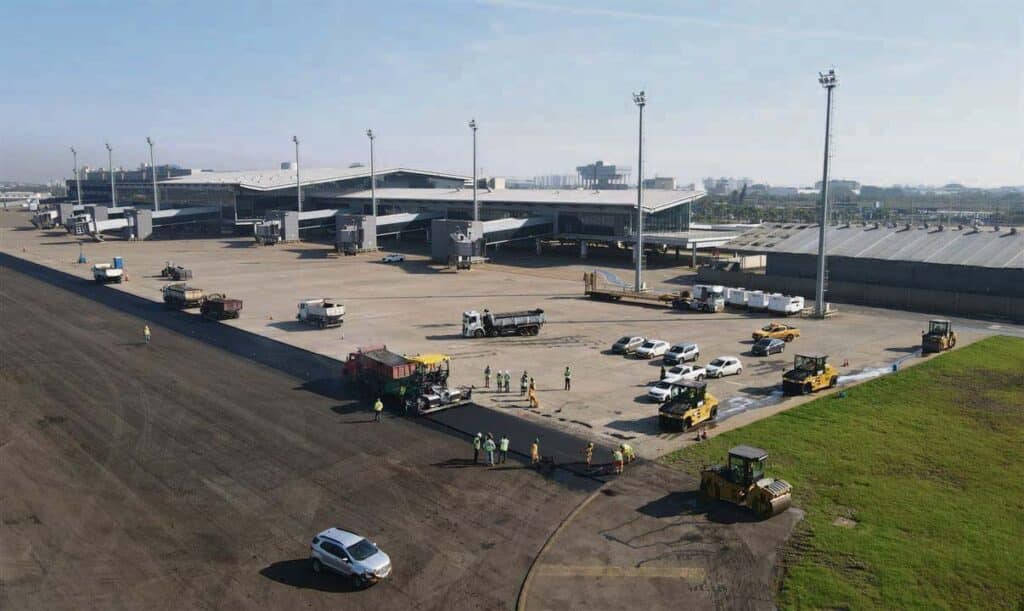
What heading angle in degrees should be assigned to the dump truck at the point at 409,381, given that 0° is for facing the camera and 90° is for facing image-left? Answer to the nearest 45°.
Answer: approximately 135°

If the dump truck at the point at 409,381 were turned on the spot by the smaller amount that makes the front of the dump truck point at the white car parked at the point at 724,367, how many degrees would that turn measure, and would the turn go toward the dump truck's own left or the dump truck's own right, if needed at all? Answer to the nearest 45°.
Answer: approximately 135° to the dump truck's own right

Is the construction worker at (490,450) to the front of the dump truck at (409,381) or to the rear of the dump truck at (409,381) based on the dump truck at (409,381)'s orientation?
to the rear

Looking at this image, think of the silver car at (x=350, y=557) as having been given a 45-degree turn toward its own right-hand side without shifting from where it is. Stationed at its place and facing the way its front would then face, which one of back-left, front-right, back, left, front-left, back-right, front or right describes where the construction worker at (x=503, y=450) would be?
back-left

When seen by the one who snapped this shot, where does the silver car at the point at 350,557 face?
facing the viewer and to the right of the viewer

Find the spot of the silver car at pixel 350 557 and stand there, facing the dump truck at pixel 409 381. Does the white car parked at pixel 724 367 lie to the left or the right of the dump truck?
right

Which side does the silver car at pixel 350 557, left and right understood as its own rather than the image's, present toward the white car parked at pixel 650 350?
left

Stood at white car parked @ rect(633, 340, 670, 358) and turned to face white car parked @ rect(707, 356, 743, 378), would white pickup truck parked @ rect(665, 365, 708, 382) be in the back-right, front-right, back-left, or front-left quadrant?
front-right
